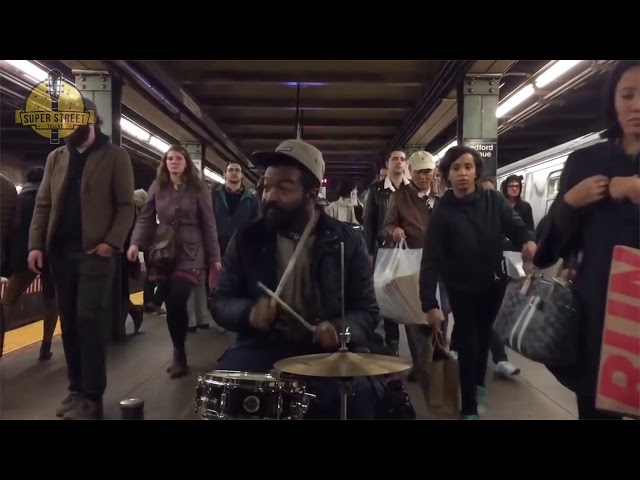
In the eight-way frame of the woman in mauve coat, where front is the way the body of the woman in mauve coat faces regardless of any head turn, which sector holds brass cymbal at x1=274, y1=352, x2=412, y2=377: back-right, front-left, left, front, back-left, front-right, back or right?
front-left

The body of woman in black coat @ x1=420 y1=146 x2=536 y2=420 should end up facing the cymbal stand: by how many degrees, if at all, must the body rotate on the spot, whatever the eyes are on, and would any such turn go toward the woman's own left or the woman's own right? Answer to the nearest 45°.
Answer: approximately 45° to the woman's own right

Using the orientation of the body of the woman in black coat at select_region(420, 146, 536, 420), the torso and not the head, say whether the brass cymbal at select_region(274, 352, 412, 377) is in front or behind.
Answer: in front

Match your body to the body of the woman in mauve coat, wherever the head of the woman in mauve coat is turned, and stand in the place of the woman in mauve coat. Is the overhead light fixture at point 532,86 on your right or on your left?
on your left

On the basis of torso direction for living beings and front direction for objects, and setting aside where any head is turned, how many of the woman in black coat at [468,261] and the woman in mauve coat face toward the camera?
2

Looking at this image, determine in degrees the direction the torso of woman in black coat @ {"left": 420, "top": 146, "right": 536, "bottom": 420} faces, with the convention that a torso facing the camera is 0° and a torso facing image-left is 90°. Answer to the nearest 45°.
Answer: approximately 0°

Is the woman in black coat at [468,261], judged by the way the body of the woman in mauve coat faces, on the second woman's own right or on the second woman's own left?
on the second woman's own left
